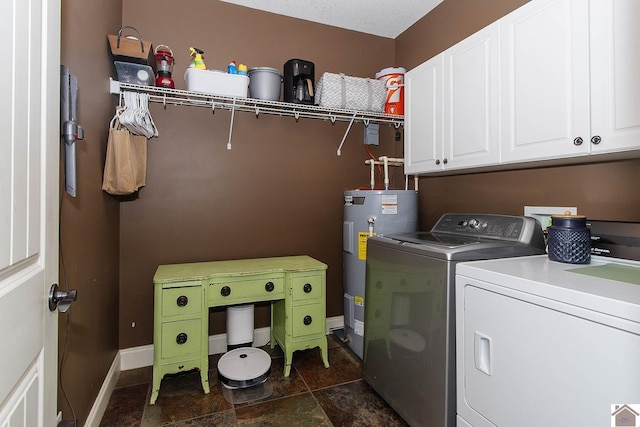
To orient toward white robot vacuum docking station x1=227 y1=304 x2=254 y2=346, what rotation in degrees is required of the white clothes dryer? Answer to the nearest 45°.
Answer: approximately 45° to its right

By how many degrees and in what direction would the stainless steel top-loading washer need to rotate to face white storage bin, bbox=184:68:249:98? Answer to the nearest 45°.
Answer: approximately 45° to its right

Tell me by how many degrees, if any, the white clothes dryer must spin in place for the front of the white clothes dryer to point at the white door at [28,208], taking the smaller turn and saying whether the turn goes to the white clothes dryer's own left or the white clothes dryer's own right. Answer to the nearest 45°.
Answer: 0° — it already faces it

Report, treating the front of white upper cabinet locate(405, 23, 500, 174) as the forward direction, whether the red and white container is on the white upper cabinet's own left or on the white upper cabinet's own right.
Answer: on the white upper cabinet's own right

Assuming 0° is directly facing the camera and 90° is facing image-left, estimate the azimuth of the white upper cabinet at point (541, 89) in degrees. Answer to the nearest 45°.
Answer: approximately 45°
